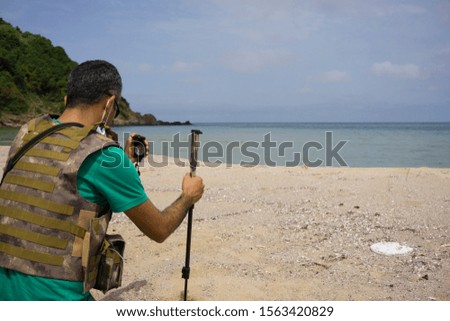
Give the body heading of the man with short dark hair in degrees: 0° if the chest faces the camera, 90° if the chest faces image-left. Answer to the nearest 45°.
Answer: approximately 225°

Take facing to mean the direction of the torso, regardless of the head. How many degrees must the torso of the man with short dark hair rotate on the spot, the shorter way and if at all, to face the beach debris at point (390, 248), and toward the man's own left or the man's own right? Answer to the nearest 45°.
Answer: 0° — they already face it

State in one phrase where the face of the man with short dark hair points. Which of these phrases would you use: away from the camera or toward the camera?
away from the camera
